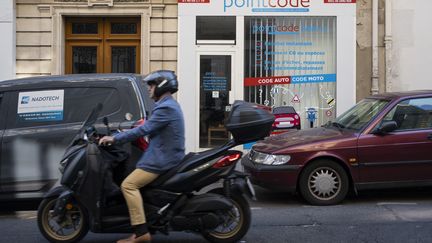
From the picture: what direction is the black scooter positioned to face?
to the viewer's left

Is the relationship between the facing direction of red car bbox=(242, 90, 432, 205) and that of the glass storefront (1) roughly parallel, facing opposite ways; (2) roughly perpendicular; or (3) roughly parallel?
roughly perpendicular

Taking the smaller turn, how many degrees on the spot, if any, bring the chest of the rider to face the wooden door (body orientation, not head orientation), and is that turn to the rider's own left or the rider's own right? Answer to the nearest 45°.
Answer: approximately 90° to the rider's own right

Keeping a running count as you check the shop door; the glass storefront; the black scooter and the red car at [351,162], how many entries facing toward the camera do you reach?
2

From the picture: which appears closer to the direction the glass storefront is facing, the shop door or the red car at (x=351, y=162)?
the red car

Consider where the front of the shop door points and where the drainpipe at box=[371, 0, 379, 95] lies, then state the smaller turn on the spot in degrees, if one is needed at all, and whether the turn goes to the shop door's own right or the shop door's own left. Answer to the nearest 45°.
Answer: approximately 90° to the shop door's own left

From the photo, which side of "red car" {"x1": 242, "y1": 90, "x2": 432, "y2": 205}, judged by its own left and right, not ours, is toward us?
left

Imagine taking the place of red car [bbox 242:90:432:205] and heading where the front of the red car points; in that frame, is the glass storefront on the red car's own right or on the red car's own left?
on the red car's own right

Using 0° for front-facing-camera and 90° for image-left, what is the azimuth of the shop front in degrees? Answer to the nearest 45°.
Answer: approximately 0°
